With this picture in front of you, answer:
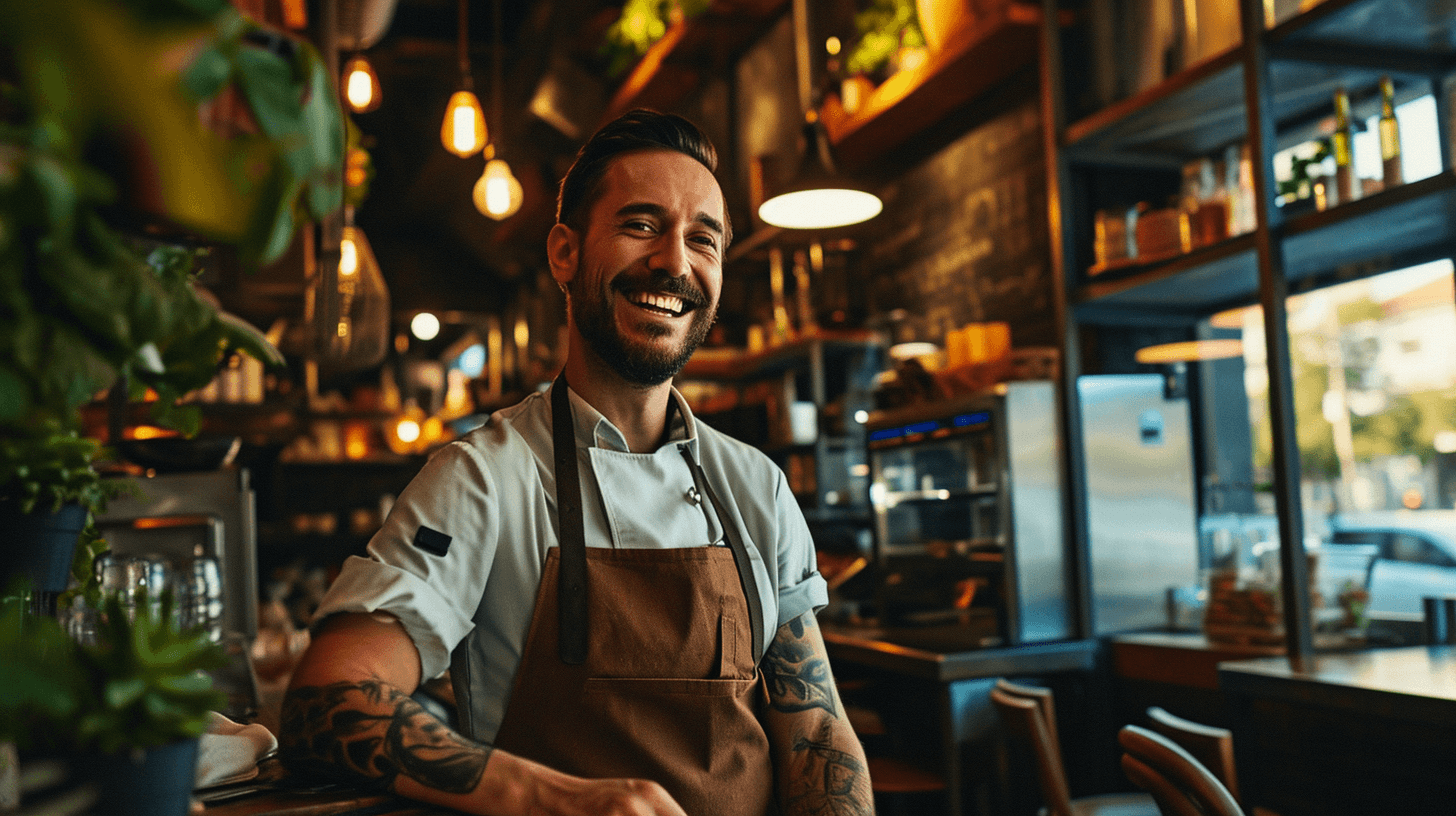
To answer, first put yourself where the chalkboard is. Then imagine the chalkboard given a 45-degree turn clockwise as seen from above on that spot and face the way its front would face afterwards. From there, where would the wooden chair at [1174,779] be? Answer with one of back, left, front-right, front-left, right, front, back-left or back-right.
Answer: left

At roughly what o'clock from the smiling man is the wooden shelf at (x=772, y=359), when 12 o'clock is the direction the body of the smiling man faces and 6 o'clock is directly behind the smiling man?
The wooden shelf is roughly at 8 o'clock from the smiling man.

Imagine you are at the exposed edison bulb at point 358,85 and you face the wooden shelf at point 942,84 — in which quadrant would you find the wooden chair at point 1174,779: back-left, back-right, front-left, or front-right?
front-right

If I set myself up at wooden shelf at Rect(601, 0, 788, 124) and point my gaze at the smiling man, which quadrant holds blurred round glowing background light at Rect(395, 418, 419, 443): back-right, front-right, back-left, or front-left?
back-right

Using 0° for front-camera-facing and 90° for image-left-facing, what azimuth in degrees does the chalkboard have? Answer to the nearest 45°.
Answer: approximately 45°

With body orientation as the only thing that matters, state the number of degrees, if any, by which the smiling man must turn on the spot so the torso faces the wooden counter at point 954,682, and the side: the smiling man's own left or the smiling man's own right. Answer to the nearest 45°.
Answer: approximately 90° to the smiling man's own left

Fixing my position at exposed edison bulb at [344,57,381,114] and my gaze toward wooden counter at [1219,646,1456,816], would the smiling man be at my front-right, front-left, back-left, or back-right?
front-right

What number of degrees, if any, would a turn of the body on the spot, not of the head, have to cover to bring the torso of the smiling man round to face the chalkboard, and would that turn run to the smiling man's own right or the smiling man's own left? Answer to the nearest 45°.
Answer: approximately 90° to the smiling man's own left

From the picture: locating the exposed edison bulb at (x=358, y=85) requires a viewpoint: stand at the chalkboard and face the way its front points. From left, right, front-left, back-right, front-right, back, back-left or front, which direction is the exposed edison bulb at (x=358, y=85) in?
front-right

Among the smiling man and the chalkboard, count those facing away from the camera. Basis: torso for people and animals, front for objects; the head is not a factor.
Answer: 0

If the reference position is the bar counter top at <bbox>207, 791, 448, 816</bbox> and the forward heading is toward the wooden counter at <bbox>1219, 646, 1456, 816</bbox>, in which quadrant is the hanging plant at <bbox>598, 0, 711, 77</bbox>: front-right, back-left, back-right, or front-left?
front-left

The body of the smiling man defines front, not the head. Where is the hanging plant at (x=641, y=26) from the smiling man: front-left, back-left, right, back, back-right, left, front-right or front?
back-left
